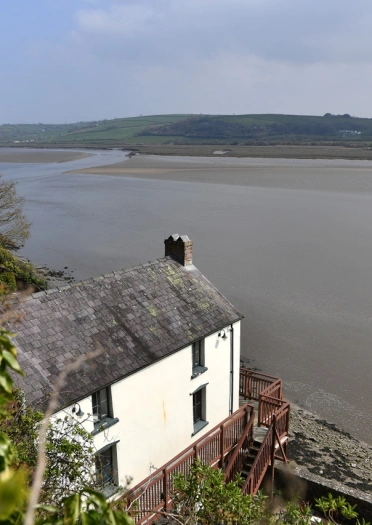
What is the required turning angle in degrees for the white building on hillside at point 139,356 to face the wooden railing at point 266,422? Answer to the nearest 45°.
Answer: approximately 45° to its left

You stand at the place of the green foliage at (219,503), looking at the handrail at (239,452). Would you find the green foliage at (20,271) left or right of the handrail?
left

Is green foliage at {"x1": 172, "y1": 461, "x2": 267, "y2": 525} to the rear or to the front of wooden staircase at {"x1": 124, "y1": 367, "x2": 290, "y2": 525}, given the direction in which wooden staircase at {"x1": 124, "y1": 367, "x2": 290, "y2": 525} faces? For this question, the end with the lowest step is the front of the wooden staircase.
to the front

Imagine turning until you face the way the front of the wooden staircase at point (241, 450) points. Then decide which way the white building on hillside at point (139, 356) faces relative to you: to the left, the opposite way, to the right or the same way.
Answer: to the left

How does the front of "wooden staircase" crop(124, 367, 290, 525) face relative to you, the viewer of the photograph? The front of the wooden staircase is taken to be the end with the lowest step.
facing the viewer and to the left of the viewer

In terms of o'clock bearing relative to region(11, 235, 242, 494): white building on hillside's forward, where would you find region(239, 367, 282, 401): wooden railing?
The wooden railing is roughly at 9 o'clock from the white building on hillside.

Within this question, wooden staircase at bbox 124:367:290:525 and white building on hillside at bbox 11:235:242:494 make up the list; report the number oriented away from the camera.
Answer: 0

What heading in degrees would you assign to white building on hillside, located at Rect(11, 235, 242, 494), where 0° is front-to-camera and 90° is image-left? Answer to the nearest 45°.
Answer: approximately 315°
